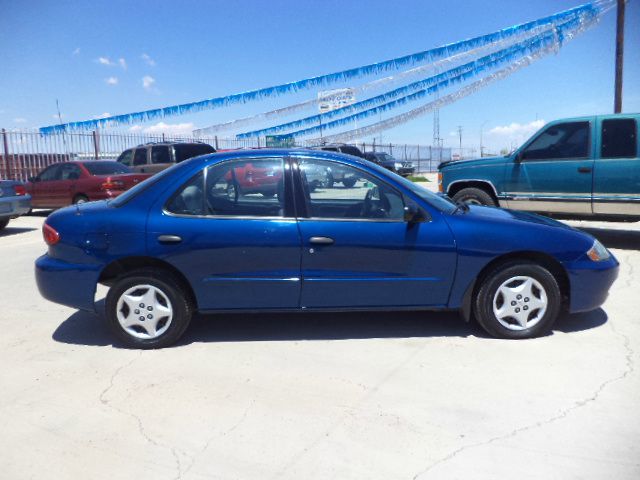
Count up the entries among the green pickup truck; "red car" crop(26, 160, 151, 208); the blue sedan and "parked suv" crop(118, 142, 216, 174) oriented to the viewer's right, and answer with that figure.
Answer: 1

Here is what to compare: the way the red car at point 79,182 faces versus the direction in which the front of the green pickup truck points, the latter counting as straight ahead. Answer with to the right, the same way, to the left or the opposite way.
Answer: the same way

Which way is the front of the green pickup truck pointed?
to the viewer's left

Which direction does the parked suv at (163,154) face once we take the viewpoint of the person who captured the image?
facing away from the viewer and to the left of the viewer

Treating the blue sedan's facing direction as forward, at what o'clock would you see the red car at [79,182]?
The red car is roughly at 8 o'clock from the blue sedan.

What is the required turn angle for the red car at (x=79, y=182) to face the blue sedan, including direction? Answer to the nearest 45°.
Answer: approximately 135° to its left

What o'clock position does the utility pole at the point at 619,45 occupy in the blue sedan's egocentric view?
The utility pole is roughly at 10 o'clock from the blue sedan.

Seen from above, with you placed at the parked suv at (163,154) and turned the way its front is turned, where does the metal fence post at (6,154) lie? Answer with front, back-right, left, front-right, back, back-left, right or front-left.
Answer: front

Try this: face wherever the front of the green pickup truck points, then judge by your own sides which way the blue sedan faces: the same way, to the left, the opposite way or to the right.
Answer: the opposite way

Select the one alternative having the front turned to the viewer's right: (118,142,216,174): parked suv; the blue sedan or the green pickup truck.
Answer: the blue sedan

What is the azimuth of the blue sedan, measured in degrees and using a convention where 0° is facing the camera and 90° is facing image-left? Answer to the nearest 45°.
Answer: approximately 270°

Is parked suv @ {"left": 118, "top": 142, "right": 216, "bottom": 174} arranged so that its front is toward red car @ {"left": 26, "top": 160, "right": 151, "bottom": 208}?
no

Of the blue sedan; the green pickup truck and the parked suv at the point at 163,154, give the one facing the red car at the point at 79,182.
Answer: the green pickup truck

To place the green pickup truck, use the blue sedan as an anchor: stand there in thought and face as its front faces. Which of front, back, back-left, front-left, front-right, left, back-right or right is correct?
front-left

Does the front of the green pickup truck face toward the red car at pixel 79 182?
yes

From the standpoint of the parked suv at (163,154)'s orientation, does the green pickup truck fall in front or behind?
behind

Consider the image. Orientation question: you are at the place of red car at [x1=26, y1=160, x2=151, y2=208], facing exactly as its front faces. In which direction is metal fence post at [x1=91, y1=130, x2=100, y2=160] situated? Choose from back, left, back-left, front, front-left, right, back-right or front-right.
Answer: front-right

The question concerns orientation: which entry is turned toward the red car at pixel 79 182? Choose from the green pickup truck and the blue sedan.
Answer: the green pickup truck
